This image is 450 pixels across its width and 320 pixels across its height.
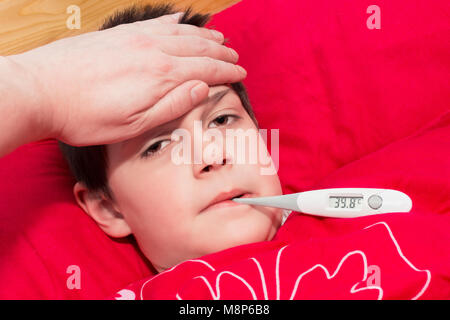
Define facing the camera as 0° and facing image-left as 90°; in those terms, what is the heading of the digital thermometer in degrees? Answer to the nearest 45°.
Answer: approximately 0°

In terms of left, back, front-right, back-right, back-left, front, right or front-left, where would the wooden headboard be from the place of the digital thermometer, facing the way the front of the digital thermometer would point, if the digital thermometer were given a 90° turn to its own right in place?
front-right
